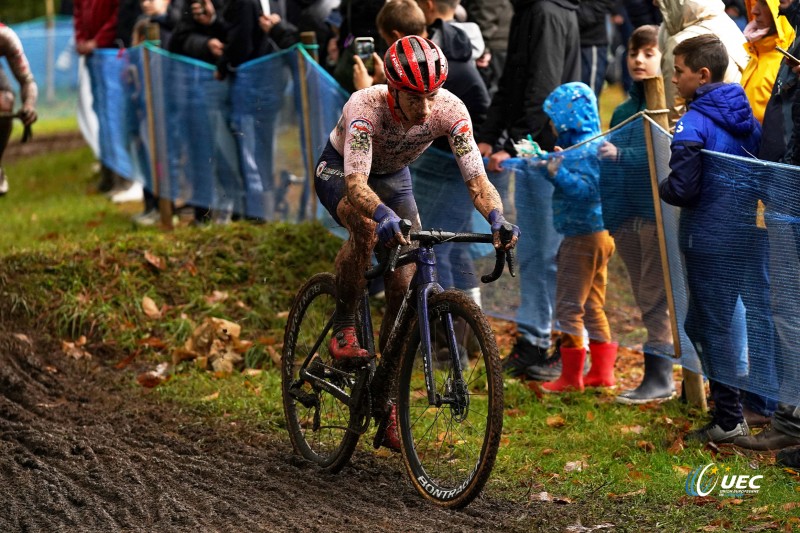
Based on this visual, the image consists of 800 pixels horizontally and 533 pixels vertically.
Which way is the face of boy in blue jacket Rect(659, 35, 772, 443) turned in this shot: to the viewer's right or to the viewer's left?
to the viewer's left

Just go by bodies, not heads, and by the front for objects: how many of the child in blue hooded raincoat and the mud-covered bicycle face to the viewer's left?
1

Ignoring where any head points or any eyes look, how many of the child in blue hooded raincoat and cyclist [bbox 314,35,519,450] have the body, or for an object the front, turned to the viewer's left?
1

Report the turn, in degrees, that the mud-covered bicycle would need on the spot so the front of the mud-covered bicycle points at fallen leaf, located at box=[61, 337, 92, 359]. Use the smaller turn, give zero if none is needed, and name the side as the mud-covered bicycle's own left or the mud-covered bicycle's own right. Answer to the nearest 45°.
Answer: approximately 180°

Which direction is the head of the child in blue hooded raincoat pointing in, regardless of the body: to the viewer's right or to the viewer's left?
to the viewer's left

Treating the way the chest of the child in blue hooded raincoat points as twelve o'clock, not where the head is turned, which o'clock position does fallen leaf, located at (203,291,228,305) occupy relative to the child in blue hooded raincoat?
The fallen leaf is roughly at 1 o'clock from the child in blue hooded raincoat.

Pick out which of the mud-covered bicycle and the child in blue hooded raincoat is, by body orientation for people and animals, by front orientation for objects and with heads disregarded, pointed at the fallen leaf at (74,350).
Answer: the child in blue hooded raincoat

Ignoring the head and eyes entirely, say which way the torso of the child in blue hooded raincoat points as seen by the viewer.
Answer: to the viewer's left

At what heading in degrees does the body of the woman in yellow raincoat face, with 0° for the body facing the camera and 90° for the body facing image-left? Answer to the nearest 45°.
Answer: approximately 45°

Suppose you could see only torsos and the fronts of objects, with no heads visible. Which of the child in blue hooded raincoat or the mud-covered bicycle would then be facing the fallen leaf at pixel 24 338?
the child in blue hooded raincoat

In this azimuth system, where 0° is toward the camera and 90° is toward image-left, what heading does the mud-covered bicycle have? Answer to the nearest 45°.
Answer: approximately 315°
